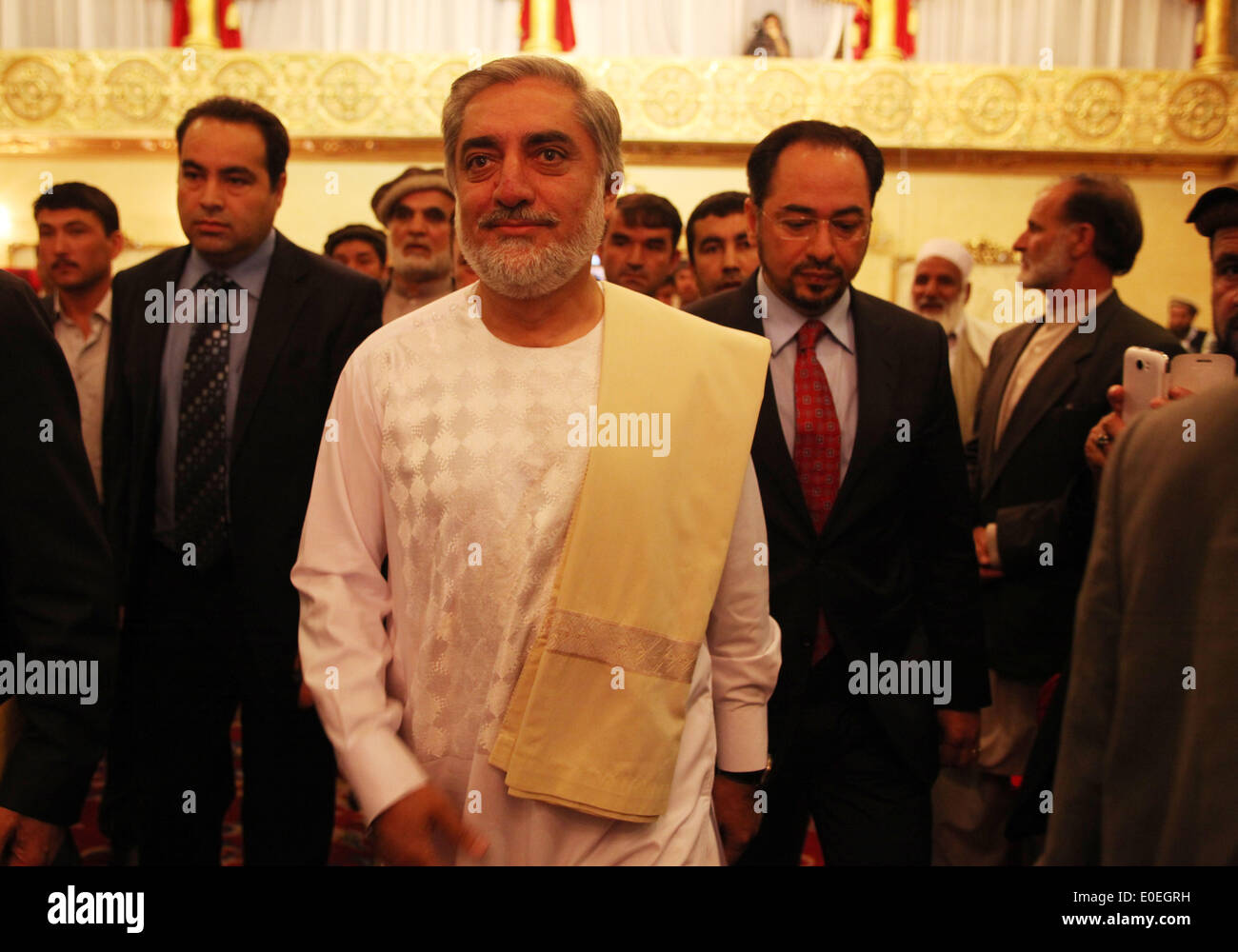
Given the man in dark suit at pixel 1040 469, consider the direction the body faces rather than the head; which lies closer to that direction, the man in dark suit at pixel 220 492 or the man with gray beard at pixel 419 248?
the man in dark suit

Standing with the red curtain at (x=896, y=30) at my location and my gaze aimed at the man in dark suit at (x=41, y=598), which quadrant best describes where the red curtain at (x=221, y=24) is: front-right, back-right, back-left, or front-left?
front-right

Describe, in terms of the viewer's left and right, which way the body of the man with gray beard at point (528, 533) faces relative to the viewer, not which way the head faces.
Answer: facing the viewer

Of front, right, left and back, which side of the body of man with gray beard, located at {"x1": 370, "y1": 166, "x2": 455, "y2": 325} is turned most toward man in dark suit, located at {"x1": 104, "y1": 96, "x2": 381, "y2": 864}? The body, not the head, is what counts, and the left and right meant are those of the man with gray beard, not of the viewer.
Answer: front

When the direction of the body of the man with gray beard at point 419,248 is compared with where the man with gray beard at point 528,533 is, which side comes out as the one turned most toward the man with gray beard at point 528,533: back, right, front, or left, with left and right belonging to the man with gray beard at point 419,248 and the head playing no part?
front

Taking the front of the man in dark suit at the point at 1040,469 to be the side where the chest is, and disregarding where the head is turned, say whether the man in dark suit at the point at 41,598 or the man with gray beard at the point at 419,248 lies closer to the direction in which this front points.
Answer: the man in dark suit

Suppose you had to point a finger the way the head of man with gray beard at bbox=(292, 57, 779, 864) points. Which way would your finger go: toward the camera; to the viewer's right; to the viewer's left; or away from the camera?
toward the camera

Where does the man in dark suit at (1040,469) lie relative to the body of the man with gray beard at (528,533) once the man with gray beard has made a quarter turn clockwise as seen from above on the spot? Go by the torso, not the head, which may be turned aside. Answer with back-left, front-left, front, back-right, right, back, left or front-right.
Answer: back-right

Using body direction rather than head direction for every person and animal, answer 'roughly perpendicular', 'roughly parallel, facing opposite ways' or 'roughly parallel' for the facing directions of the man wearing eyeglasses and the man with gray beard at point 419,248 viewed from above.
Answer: roughly parallel

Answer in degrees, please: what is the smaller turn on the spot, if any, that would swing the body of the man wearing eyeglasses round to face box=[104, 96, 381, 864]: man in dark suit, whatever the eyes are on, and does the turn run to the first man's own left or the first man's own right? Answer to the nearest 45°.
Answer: approximately 90° to the first man's own right

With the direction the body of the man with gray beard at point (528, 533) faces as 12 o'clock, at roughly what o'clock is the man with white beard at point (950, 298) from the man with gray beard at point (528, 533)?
the man with white beard at point (950, 298) is roughly at 7 o'clock from the man with gray beard at point (528, 533).

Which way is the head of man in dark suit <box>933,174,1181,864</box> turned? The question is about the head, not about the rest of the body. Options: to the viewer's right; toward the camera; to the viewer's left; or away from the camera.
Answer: to the viewer's left

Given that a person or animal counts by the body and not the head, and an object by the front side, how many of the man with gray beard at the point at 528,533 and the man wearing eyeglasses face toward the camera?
2

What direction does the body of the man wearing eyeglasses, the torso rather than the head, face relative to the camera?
toward the camera

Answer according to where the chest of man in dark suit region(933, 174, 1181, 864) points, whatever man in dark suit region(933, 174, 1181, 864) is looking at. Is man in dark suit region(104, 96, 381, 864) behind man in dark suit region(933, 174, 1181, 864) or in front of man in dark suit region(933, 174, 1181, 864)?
in front

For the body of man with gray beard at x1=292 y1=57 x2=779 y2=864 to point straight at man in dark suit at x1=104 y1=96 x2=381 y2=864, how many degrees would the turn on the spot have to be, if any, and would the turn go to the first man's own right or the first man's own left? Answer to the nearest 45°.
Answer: approximately 135° to the first man's own right

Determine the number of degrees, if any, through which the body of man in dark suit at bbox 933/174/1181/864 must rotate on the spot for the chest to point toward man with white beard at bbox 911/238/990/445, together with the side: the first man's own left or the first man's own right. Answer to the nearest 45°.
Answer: approximately 135° to the first man's own right

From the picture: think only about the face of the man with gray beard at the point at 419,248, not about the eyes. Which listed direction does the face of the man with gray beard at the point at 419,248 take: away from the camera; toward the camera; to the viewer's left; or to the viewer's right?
toward the camera

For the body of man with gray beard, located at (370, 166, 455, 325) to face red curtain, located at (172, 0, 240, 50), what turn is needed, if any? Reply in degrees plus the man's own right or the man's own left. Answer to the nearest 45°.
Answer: approximately 180°
